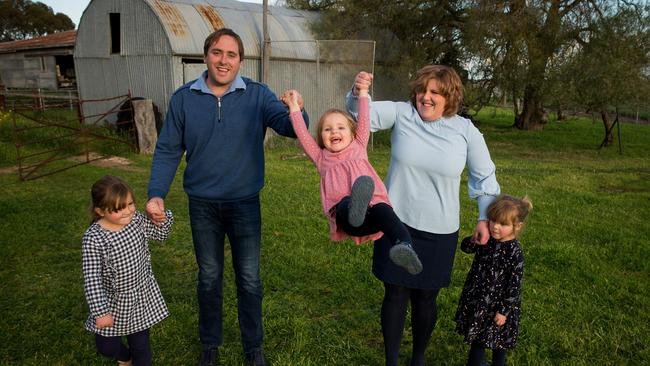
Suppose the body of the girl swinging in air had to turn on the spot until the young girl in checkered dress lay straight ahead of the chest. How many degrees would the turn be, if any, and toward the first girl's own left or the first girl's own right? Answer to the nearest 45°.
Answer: approximately 90° to the first girl's own right

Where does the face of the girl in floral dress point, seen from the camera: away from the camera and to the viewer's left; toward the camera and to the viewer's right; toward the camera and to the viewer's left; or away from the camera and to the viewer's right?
toward the camera and to the viewer's left

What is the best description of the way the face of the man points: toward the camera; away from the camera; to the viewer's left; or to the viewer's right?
toward the camera

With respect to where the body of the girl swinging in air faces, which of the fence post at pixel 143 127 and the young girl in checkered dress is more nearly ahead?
the young girl in checkered dress

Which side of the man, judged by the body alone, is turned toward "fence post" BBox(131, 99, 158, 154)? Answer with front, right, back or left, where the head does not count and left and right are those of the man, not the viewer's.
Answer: back

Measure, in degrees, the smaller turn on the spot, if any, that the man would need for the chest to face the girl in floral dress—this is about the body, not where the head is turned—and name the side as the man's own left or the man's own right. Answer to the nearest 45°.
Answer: approximately 90° to the man's own left

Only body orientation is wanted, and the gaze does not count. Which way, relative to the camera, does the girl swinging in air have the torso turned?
toward the camera

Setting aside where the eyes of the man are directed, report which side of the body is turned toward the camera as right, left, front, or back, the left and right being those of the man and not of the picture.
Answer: front

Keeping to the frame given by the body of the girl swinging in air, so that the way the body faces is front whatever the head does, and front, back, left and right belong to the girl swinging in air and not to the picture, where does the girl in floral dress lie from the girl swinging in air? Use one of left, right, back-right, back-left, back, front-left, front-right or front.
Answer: left

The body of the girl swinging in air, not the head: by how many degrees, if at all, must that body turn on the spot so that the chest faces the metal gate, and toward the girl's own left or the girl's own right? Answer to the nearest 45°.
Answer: approximately 135° to the girl's own right

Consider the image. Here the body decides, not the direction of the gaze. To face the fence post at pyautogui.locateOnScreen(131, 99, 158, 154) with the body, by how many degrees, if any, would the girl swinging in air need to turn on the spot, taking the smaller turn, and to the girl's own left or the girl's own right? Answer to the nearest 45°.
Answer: approximately 135° to the girl's own right
